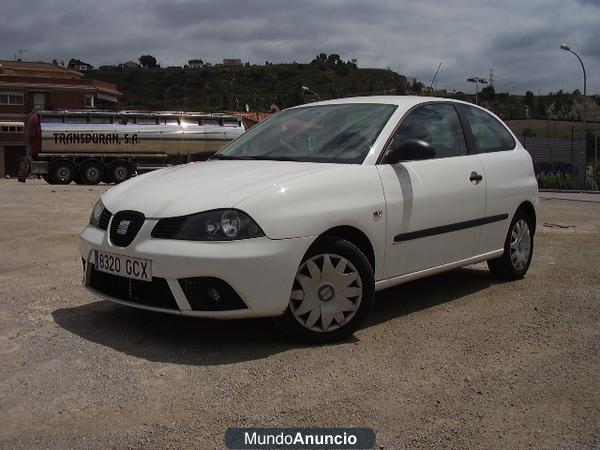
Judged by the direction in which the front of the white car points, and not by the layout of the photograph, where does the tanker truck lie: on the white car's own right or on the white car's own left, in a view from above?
on the white car's own right

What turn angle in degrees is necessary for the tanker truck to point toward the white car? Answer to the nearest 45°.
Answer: approximately 90° to its right

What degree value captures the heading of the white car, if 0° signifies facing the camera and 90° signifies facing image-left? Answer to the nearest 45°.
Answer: approximately 45°
